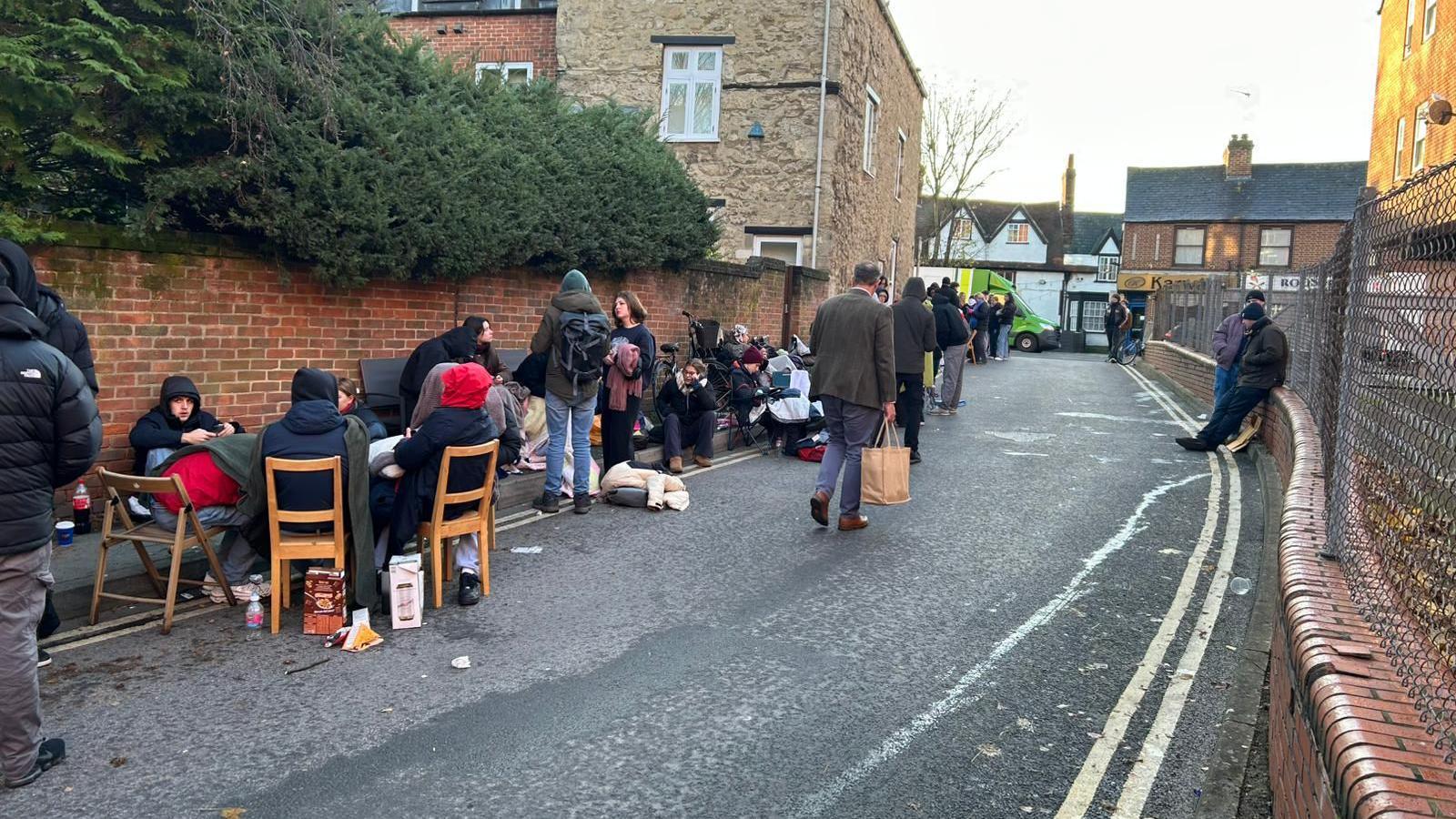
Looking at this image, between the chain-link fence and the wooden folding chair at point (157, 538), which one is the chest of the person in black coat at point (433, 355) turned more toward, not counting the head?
the chain-link fence

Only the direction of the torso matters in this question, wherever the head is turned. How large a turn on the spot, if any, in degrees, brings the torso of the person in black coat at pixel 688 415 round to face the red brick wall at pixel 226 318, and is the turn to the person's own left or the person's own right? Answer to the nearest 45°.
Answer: approximately 45° to the person's own right

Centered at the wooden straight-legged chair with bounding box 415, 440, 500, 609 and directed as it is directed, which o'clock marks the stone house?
The stone house is roughly at 2 o'clock from the wooden straight-legged chair.

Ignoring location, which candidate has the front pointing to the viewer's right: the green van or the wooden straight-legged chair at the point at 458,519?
the green van

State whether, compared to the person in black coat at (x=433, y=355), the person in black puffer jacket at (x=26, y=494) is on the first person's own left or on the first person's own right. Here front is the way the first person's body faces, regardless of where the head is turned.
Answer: on the first person's own right

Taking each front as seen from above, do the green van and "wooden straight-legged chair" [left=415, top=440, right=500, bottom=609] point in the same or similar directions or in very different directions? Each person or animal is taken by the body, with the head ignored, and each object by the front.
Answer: very different directions

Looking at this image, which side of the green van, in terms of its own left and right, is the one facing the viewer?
right

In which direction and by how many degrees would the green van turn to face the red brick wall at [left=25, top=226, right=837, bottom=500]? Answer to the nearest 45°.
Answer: approximately 90° to its right

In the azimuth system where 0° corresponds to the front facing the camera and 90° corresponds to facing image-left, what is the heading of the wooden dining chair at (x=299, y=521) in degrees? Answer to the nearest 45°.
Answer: approximately 180°

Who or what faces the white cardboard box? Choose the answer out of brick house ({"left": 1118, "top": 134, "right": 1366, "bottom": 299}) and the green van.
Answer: the brick house

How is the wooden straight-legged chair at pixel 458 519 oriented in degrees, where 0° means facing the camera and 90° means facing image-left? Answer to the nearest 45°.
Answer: approximately 135°
